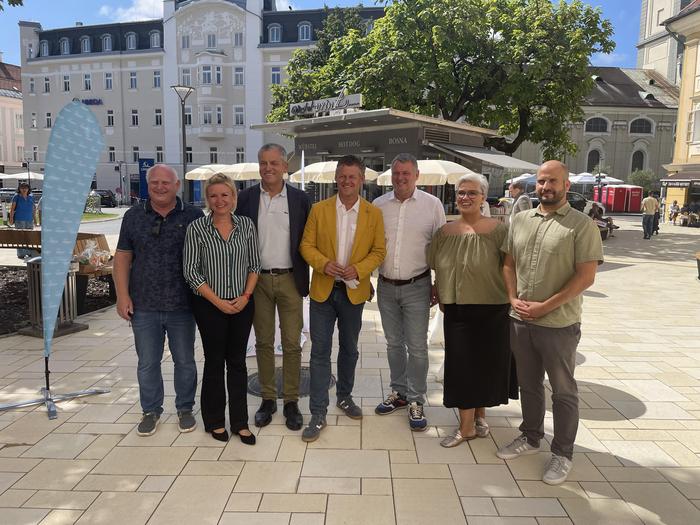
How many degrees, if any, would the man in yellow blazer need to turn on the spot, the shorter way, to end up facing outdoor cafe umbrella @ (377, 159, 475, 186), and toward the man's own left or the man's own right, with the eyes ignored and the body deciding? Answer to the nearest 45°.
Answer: approximately 180°

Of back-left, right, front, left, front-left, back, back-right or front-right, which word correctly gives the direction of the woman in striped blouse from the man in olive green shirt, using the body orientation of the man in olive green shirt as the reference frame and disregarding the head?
front-right

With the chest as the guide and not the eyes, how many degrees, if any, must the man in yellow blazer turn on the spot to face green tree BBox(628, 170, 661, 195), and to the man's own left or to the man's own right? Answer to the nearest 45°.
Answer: approximately 135° to the man's own left

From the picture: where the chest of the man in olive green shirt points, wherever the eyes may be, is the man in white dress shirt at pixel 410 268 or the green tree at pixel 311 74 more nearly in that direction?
the man in white dress shirt

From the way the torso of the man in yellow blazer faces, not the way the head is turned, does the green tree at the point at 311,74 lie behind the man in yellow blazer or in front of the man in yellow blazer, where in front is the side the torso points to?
behind

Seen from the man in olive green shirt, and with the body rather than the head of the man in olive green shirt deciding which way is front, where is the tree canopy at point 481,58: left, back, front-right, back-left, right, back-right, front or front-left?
back-right

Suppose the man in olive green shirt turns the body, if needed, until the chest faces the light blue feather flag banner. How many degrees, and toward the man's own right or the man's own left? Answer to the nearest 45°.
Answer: approximately 45° to the man's own right

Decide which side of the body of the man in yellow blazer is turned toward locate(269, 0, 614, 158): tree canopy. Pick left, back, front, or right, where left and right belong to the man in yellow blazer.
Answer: back

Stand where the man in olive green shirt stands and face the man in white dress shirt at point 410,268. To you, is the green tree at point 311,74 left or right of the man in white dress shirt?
right

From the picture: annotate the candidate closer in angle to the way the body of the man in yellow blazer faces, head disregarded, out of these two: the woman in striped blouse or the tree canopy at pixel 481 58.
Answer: the woman in striped blouse

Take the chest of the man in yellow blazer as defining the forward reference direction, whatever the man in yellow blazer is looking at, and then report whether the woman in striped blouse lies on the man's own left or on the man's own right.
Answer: on the man's own right

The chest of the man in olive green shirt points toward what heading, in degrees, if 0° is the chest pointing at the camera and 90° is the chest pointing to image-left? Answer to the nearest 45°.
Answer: approximately 45°
